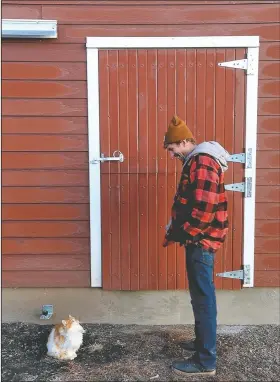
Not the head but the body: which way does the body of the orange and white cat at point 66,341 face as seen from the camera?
to the viewer's right

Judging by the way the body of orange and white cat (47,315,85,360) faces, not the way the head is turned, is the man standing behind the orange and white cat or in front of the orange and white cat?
in front

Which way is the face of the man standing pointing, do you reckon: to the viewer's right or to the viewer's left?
to the viewer's left

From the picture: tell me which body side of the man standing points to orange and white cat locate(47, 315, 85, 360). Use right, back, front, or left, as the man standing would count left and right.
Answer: front

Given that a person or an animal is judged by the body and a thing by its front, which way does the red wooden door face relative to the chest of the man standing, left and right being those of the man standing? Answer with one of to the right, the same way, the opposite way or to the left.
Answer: to the left

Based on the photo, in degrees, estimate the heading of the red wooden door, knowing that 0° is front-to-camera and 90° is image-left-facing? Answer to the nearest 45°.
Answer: approximately 0°

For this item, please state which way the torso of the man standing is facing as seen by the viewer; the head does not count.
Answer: to the viewer's left

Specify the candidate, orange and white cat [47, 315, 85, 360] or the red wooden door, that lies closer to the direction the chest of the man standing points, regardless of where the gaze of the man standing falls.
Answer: the orange and white cat

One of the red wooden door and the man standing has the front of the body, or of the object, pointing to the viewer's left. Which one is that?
the man standing

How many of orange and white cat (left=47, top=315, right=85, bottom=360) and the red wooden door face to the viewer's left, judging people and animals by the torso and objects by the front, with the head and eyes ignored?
0
